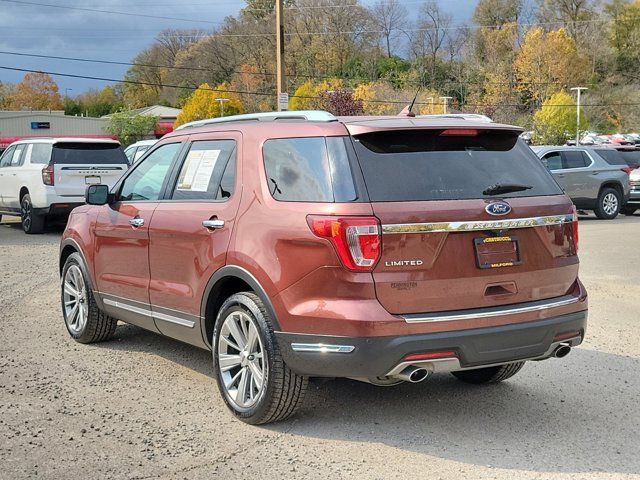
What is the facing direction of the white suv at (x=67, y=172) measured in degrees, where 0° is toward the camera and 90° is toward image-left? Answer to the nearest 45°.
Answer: approximately 135°

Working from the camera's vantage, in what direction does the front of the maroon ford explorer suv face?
facing away from the viewer and to the left of the viewer

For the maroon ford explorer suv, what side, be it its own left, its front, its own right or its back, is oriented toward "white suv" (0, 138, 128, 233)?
front

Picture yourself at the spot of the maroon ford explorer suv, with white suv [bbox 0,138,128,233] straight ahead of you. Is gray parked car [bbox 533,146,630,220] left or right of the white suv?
right

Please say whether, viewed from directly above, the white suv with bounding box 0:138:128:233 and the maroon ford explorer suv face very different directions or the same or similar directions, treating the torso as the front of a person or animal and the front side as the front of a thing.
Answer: same or similar directions

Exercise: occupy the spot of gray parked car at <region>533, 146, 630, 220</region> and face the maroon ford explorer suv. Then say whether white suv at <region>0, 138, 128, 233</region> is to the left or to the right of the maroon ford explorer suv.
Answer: right

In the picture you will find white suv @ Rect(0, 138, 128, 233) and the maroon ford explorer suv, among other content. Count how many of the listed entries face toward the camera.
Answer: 0

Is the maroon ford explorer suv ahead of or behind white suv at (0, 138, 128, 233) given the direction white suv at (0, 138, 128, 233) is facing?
behind

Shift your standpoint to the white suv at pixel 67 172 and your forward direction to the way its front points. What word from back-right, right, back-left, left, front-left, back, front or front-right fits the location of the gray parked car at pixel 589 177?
back-right
